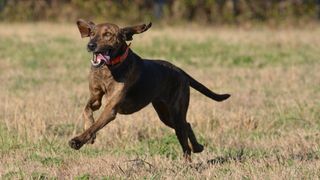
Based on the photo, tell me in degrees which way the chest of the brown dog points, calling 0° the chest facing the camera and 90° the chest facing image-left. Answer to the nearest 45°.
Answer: approximately 45°
